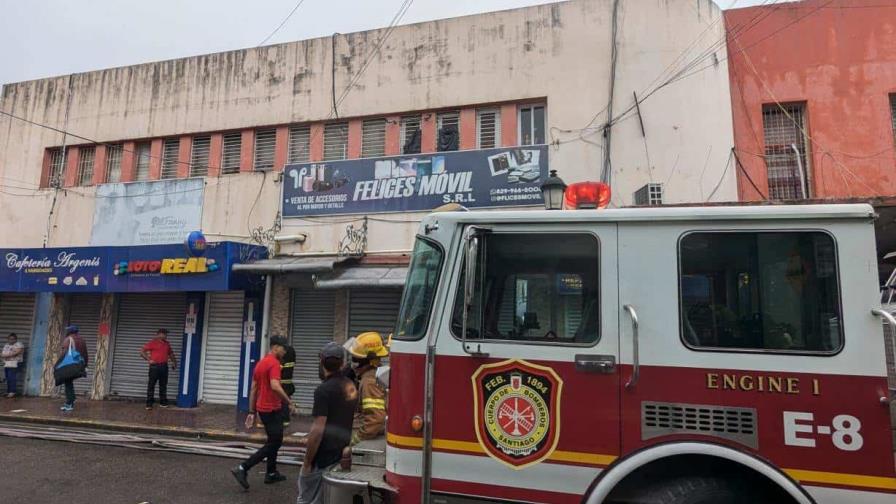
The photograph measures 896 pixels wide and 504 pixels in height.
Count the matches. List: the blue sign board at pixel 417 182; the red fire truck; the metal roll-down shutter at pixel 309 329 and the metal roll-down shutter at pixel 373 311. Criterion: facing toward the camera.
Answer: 3

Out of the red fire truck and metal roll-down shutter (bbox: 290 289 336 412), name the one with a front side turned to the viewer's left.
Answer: the red fire truck

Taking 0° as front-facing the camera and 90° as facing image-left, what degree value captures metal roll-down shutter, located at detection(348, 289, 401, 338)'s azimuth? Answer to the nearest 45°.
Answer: approximately 0°

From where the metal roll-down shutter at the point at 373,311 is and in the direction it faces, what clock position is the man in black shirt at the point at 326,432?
The man in black shirt is roughly at 12 o'clock from the metal roll-down shutter.

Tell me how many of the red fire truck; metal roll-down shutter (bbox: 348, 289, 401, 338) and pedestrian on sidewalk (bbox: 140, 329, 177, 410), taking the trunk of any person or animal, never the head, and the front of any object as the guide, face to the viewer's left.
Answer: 1

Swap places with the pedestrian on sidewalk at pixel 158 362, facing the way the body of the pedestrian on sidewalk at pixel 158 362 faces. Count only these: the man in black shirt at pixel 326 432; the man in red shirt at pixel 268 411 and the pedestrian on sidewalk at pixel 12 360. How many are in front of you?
2

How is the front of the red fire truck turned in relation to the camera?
facing to the left of the viewer

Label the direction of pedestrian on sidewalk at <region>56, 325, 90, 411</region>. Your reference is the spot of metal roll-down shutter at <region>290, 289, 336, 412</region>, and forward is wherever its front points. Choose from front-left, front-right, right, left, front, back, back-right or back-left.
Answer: right

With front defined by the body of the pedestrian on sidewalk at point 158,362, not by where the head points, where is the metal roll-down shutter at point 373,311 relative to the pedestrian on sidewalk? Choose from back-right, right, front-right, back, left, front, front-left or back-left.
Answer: front-left

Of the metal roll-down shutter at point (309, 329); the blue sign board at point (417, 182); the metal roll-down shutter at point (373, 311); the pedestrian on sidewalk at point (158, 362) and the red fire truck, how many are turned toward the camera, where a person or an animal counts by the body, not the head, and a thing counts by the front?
4

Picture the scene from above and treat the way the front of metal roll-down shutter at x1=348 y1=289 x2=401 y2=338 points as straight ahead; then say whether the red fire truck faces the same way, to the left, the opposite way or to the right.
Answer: to the right

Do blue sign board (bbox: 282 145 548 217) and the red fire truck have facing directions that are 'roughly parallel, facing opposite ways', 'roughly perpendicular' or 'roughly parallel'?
roughly perpendicular
